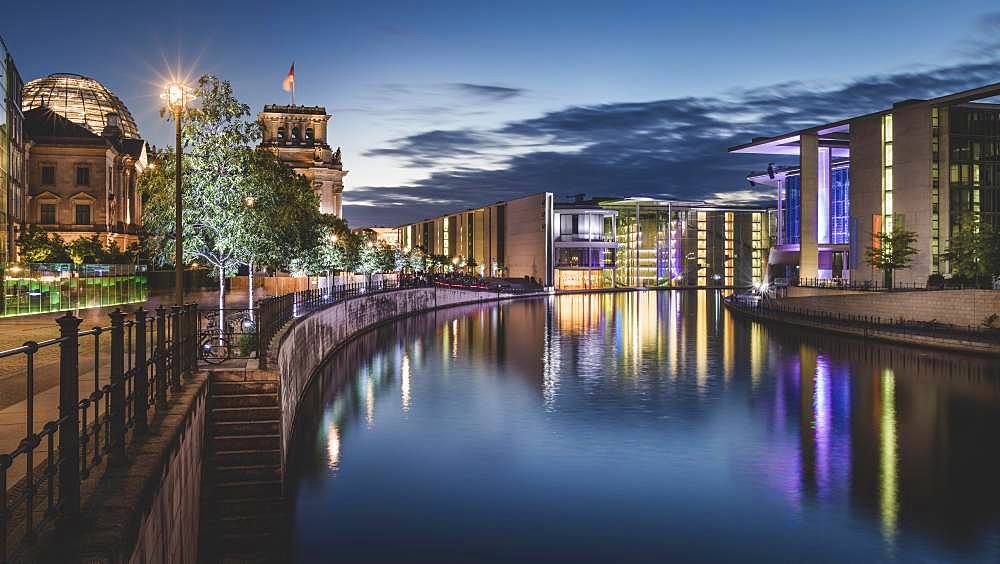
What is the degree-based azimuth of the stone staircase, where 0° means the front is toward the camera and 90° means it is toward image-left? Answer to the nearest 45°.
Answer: approximately 0°

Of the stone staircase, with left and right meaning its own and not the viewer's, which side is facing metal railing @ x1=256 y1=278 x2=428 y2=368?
back

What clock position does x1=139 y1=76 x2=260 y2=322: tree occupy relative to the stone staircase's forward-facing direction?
The tree is roughly at 6 o'clock from the stone staircase.
